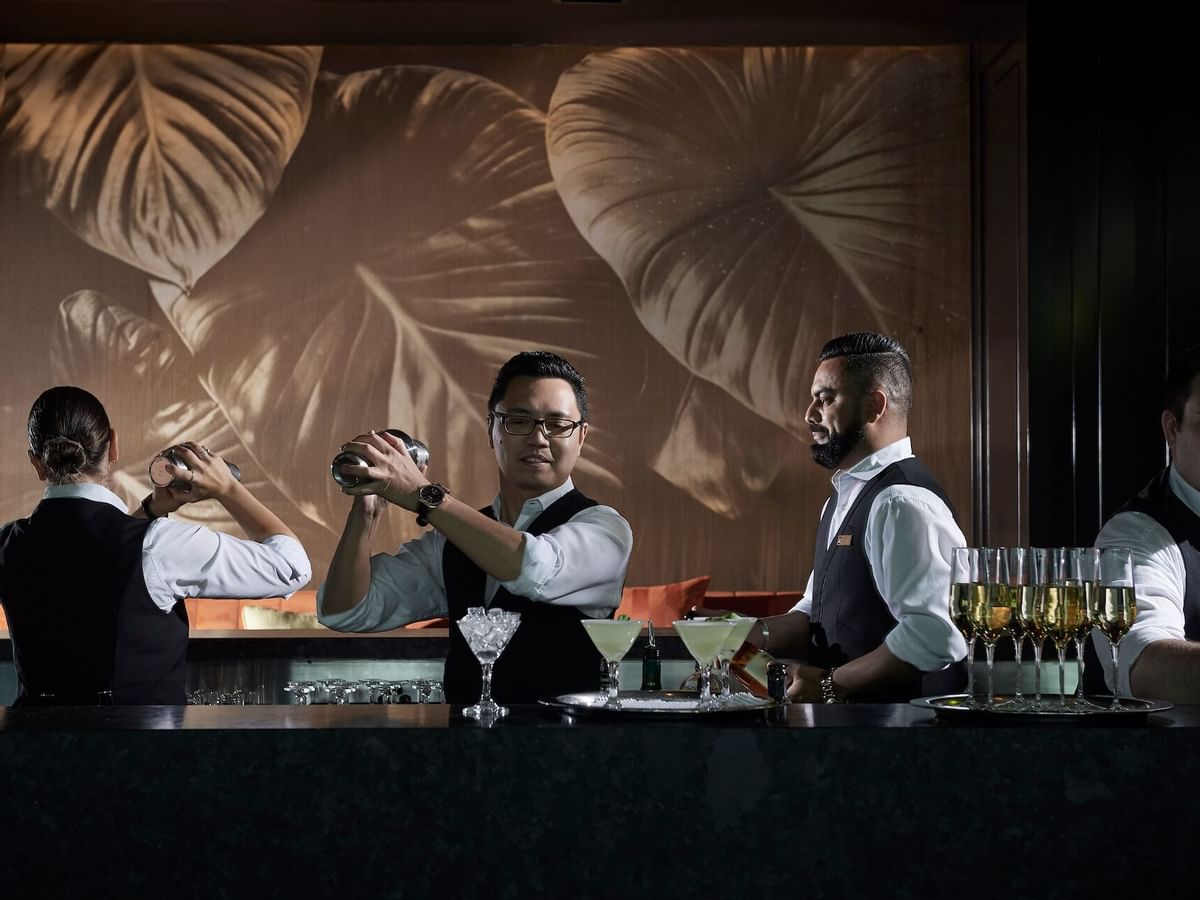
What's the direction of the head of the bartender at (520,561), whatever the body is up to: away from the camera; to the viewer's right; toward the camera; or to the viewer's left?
toward the camera

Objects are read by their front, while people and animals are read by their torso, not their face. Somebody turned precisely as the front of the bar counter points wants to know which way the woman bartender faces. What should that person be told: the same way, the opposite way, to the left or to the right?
the opposite way

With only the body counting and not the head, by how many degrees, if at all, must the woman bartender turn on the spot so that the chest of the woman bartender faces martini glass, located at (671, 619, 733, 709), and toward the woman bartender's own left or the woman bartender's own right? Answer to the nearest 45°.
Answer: approximately 135° to the woman bartender's own right

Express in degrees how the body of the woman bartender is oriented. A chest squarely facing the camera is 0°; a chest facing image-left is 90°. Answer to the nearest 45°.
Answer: approximately 180°

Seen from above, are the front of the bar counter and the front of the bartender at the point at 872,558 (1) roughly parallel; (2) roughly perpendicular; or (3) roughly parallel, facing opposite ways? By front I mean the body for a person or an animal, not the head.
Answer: roughly perpendicular

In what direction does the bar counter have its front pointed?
toward the camera

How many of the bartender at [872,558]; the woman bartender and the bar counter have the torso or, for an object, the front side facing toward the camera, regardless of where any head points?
1

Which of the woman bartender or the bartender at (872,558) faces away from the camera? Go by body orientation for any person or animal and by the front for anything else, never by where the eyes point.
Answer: the woman bartender

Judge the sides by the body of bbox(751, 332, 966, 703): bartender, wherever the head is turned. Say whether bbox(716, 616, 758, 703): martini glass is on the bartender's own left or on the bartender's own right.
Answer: on the bartender's own left

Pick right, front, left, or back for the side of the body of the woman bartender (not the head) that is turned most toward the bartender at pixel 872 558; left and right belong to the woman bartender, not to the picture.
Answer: right

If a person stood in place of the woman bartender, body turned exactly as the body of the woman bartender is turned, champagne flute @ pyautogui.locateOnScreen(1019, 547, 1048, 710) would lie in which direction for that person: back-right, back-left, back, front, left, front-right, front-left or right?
back-right

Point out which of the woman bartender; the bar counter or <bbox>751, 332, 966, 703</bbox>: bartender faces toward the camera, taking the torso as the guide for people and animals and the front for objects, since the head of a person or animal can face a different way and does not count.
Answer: the bar counter

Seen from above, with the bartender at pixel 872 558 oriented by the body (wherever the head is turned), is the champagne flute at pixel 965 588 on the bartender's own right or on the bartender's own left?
on the bartender's own left

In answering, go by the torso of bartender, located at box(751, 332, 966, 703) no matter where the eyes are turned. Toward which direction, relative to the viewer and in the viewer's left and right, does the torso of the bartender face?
facing to the left of the viewer

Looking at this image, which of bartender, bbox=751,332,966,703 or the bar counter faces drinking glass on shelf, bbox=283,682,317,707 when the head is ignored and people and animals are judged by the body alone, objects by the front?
the bartender

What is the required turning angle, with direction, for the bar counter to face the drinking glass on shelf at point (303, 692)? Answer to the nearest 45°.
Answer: approximately 135° to its right

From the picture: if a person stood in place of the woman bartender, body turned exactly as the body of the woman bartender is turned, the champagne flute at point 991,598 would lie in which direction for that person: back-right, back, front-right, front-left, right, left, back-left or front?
back-right

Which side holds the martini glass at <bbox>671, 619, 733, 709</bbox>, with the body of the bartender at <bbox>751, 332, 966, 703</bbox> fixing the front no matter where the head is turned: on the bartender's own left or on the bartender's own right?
on the bartender's own left
